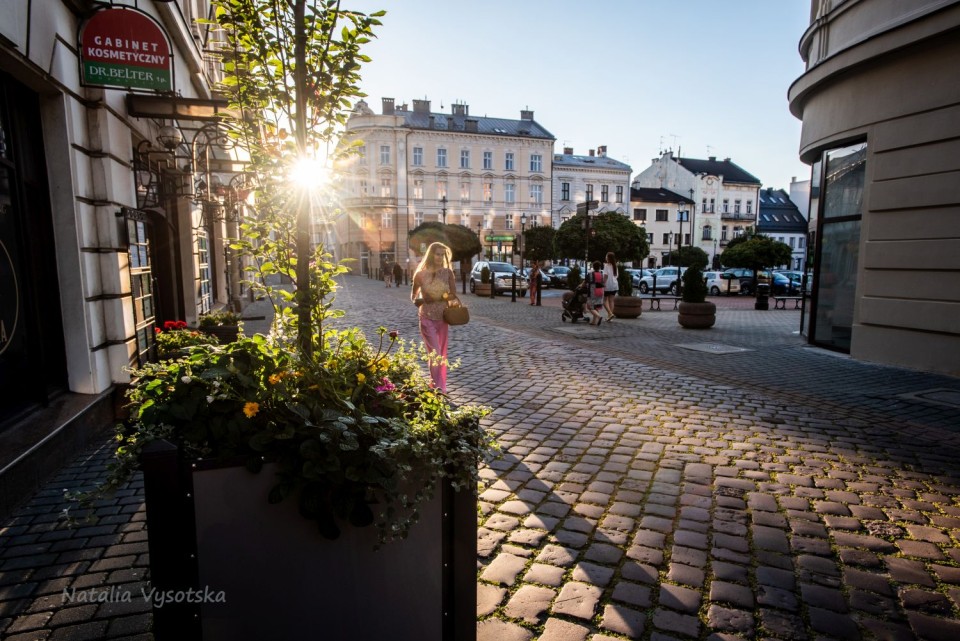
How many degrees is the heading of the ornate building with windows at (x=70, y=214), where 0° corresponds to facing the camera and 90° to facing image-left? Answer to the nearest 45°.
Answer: approximately 270°

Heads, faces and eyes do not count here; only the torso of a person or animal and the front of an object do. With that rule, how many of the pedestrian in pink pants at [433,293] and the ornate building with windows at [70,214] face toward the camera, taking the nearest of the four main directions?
1

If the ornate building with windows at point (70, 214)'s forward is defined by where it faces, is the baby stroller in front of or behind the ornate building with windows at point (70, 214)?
in front

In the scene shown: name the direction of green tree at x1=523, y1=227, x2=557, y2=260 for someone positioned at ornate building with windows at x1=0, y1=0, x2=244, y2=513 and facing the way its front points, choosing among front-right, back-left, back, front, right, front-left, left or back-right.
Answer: front-left

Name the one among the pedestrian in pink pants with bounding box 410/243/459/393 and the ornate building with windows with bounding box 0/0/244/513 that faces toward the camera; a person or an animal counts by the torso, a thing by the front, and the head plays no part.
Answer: the pedestrian in pink pants

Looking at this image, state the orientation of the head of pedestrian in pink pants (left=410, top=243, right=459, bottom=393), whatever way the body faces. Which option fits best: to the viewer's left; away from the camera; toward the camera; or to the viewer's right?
toward the camera

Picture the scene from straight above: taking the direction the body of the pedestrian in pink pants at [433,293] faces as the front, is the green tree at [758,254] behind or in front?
behind

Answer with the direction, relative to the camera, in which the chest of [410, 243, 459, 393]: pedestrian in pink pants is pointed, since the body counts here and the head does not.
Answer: toward the camera

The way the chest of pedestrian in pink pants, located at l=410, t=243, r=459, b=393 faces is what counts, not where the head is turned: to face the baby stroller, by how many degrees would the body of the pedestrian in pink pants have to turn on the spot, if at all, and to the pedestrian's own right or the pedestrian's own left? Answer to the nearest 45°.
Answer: approximately 135° to the pedestrian's own left

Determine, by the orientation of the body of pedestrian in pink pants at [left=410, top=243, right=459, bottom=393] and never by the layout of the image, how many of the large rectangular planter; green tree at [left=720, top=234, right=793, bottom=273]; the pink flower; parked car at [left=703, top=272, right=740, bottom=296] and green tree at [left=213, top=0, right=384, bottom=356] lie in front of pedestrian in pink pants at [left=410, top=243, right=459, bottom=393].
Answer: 3

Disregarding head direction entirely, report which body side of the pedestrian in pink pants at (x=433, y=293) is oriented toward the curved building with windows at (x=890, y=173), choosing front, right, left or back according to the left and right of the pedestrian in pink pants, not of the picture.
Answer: left

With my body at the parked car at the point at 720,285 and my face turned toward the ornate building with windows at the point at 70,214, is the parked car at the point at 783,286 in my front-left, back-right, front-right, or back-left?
back-left

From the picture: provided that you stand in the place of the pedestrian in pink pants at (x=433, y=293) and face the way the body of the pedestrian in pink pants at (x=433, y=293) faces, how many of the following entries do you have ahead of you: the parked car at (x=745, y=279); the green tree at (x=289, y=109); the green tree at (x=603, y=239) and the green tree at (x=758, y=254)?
1

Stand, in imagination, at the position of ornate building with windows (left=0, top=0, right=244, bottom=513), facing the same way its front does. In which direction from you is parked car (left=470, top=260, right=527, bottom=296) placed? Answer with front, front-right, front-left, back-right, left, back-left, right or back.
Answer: front-left

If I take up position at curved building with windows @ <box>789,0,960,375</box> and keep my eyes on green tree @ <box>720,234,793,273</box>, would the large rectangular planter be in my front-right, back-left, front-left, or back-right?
back-left

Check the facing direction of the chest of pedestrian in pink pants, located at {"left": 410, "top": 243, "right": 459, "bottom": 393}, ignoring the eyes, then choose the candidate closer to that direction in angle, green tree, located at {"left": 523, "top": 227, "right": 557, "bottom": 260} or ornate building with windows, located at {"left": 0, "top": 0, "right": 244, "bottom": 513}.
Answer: the ornate building with windows

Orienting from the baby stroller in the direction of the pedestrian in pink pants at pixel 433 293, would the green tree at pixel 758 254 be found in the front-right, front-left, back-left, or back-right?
back-left

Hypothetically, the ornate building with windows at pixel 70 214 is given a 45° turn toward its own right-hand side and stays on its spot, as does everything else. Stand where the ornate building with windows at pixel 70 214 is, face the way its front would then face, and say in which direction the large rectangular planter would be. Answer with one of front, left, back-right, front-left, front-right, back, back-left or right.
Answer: front-right
